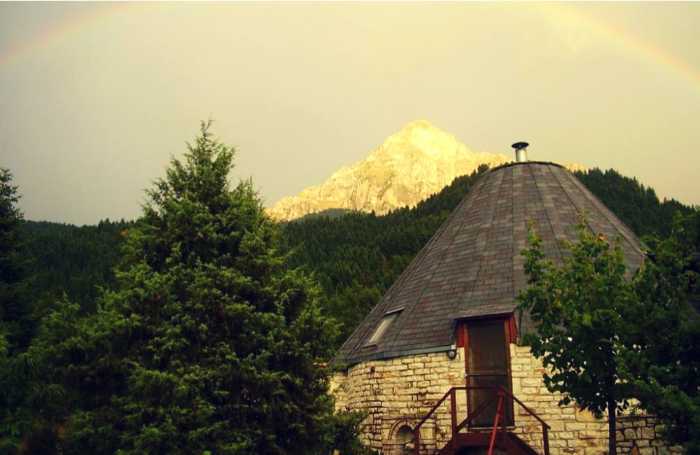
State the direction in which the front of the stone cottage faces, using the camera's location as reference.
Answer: facing the viewer

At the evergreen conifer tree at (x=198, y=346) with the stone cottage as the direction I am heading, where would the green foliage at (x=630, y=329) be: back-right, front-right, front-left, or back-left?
front-right

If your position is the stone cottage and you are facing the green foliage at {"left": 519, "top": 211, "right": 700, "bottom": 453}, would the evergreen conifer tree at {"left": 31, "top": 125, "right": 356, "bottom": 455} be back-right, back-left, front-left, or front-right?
front-right

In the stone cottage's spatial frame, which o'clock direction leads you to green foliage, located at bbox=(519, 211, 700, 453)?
The green foliage is roughly at 11 o'clock from the stone cottage.

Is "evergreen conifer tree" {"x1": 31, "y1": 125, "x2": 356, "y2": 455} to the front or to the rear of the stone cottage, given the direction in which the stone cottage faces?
to the front

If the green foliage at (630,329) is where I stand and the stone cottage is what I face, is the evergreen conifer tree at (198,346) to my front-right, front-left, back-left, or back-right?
front-left

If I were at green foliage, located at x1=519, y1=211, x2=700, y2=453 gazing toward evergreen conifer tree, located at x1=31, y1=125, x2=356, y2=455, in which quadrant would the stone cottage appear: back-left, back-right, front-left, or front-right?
front-right
